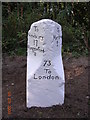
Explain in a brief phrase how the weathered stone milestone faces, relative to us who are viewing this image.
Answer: facing the viewer
